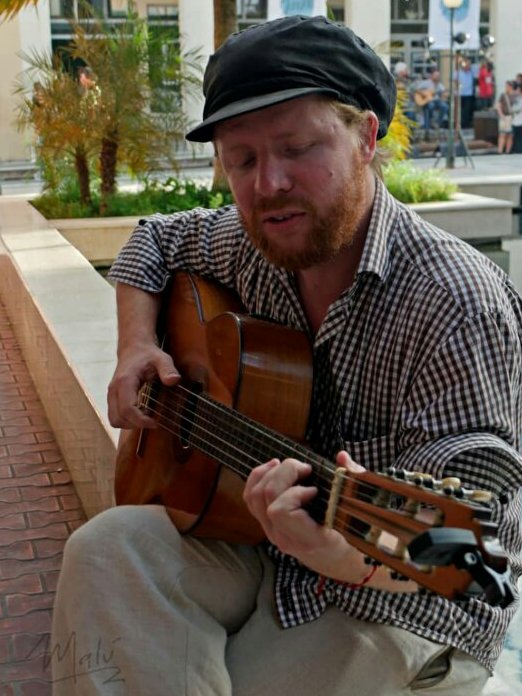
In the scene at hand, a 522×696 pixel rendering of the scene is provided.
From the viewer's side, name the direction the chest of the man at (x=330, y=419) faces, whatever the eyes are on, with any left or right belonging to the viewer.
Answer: facing the viewer and to the left of the viewer

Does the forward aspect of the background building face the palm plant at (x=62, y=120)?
yes

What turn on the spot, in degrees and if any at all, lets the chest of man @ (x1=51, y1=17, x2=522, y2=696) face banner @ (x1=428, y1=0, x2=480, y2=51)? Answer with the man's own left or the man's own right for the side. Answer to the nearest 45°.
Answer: approximately 135° to the man's own right

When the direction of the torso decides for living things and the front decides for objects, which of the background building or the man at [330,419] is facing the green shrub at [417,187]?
the background building

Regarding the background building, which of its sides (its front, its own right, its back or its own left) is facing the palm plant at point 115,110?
front

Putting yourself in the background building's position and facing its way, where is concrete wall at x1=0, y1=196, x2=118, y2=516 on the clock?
The concrete wall is roughly at 12 o'clock from the background building.

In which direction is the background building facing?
toward the camera

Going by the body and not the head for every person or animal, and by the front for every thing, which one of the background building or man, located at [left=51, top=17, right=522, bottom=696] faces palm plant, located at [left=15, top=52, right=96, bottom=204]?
the background building

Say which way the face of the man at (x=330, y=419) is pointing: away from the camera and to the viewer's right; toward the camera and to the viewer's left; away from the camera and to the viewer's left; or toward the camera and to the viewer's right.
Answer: toward the camera and to the viewer's left

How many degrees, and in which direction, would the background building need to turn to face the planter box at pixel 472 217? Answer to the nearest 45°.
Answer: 0° — it already faces it

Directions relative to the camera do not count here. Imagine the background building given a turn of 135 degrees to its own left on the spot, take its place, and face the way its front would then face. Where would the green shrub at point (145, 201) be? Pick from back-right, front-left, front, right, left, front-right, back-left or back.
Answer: back-right

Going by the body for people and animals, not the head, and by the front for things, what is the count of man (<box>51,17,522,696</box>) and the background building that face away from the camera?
0
